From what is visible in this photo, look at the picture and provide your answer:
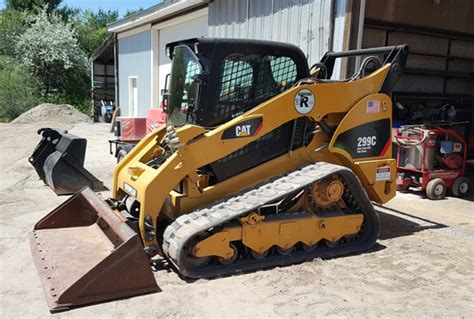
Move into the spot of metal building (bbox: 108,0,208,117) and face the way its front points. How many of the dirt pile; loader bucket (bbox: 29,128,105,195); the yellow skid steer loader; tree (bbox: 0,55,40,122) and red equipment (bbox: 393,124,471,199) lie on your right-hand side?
2

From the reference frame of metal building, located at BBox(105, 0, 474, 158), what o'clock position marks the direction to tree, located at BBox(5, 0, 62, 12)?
The tree is roughly at 3 o'clock from the metal building.

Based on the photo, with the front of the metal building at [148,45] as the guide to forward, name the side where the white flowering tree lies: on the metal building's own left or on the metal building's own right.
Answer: on the metal building's own right

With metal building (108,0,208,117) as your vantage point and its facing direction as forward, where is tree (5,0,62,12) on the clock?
The tree is roughly at 4 o'clock from the metal building.

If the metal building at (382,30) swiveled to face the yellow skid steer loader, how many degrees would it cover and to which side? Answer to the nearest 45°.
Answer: approximately 45° to its left

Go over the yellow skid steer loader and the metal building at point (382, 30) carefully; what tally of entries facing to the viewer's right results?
0

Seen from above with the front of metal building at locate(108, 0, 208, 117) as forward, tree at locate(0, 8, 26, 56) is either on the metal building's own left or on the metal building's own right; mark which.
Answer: on the metal building's own right

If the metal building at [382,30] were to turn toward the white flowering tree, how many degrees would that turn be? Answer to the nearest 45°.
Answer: approximately 90° to its right

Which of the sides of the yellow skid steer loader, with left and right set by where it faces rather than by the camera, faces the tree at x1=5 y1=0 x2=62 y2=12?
right

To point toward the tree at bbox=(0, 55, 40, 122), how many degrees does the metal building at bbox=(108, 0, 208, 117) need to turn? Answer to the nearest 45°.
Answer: approximately 90° to its right

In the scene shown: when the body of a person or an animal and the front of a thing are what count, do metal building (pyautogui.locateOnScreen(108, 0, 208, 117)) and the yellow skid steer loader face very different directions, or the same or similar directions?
same or similar directions

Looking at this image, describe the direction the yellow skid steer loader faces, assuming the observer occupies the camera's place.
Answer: facing the viewer and to the left of the viewer

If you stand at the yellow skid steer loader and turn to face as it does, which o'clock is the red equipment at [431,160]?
The red equipment is roughly at 6 o'clock from the yellow skid steer loader.
